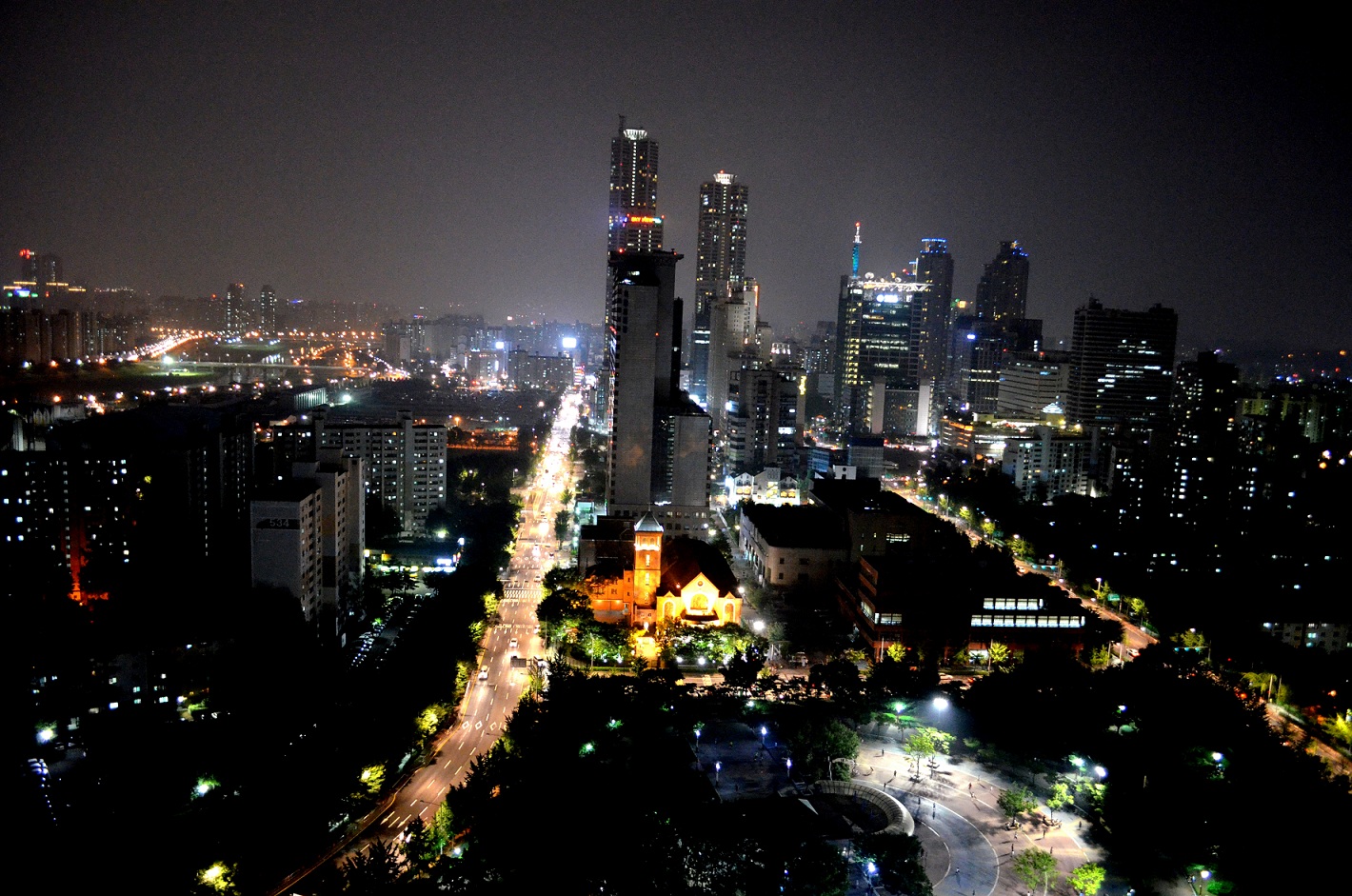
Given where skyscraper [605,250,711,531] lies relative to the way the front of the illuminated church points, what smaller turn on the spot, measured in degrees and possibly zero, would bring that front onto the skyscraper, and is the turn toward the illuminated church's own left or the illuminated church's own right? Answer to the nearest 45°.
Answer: approximately 180°

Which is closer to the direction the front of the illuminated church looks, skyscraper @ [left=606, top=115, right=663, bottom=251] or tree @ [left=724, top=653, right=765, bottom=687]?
the tree

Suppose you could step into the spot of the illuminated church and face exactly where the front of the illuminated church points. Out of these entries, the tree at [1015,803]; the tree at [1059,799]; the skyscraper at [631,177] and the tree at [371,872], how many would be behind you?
1

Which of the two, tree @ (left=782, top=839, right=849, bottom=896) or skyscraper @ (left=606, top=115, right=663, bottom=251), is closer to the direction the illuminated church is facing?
the tree

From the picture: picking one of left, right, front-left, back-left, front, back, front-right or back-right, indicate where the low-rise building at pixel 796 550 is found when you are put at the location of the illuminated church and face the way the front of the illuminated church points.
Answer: back-left

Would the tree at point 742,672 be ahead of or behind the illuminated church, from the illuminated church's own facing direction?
ahead

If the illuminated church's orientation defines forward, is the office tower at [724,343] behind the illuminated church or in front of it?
behind

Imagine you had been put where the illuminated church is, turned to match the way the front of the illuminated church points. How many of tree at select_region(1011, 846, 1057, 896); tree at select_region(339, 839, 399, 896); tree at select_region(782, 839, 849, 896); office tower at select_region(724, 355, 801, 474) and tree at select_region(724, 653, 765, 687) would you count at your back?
1

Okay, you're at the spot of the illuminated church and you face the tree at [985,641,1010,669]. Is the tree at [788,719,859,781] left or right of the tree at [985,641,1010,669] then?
right

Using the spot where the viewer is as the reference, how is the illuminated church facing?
facing the viewer

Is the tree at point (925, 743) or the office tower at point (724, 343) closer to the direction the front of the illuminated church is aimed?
the tree

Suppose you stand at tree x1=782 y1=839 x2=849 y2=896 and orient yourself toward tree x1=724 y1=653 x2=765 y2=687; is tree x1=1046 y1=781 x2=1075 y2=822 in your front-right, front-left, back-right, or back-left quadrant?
front-right

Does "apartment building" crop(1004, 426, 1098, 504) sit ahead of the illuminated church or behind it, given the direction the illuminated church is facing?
behind

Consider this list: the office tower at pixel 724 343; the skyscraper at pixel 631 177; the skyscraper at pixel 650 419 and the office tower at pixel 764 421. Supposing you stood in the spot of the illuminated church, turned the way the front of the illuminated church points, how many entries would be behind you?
4

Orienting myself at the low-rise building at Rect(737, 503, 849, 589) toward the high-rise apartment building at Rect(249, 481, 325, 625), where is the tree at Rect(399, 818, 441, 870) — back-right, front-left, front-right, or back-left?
front-left

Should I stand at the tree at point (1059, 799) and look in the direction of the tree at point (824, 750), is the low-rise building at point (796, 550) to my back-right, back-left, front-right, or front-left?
front-right

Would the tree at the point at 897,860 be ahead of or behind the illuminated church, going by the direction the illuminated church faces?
ahead

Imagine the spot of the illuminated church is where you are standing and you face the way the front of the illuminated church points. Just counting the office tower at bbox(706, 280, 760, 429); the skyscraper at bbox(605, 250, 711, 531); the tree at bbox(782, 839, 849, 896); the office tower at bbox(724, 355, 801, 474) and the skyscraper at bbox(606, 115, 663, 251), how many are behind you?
4

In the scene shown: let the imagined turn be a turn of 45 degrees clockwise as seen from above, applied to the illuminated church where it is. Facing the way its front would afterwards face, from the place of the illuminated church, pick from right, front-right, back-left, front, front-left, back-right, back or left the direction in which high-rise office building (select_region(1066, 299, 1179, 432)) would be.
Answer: back
